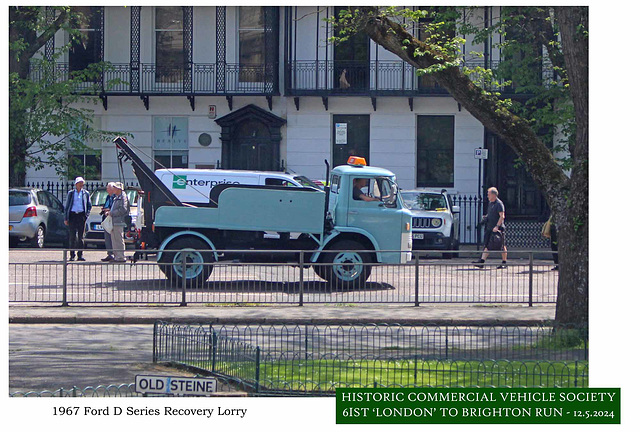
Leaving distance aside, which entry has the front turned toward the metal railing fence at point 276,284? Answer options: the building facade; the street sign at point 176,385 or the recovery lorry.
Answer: the building facade

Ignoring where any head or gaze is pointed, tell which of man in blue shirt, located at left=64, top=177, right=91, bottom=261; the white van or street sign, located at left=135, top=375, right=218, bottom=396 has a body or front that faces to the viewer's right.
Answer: the white van

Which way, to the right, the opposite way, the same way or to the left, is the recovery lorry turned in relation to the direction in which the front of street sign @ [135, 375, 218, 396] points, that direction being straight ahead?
to the left

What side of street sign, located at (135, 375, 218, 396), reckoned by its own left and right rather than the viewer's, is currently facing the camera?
front

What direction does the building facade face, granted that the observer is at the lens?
facing the viewer

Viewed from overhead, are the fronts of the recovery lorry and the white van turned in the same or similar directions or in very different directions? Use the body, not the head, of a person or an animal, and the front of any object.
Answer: same or similar directions

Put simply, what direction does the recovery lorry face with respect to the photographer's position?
facing to the right of the viewer

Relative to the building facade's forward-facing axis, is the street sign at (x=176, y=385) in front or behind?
in front

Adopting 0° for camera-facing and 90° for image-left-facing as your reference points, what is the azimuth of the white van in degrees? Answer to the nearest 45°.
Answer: approximately 270°
